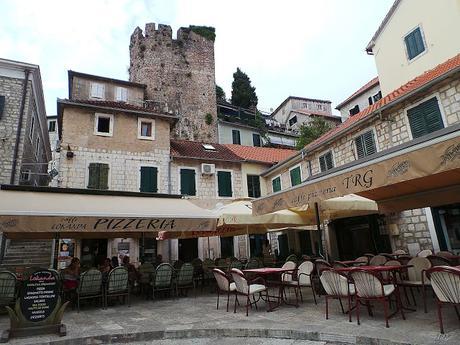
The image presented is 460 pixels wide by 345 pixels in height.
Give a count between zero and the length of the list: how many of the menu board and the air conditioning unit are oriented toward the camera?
2

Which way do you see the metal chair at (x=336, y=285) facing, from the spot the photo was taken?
facing away from the viewer and to the right of the viewer

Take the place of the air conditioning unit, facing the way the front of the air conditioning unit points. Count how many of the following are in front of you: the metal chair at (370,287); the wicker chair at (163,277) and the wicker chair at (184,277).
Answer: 3

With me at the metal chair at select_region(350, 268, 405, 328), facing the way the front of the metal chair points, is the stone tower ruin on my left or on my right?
on my left

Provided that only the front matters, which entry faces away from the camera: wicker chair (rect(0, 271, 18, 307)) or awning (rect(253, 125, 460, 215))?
the wicker chair

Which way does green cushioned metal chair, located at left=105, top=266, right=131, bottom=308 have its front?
away from the camera

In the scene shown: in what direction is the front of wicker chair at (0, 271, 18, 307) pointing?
away from the camera

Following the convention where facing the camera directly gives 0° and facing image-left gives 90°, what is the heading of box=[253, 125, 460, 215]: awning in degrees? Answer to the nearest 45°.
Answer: approximately 45°

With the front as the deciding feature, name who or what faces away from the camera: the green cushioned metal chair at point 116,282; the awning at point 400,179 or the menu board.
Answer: the green cushioned metal chair

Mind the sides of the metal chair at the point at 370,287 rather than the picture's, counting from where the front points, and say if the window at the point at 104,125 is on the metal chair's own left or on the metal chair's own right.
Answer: on the metal chair's own left

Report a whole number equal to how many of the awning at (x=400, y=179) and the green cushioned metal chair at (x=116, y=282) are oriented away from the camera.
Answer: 1

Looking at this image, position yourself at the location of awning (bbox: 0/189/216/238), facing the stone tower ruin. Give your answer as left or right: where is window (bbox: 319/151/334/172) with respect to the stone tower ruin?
right
